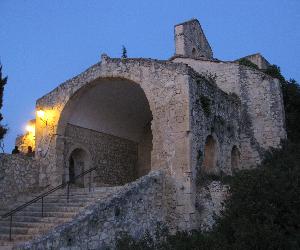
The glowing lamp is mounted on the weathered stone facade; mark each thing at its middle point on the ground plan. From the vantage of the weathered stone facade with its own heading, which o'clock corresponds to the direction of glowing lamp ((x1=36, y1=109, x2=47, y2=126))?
The glowing lamp is roughly at 2 o'clock from the weathered stone facade.

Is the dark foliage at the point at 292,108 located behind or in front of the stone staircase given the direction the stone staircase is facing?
behind

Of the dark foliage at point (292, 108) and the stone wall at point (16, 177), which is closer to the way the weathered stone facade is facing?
the stone wall

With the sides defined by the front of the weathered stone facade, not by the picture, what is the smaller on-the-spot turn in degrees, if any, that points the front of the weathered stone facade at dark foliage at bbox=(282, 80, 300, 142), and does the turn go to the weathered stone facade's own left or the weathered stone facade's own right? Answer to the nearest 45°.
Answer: approximately 180°

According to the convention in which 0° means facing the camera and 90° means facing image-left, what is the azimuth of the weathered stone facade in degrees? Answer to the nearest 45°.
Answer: approximately 45°

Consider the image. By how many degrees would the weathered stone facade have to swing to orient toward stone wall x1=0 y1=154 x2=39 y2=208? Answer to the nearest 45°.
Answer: approximately 45° to its right

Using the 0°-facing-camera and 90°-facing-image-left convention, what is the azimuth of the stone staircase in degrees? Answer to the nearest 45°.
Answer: approximately 45°

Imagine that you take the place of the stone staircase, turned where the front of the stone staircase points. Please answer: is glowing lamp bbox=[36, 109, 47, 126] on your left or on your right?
on your right
